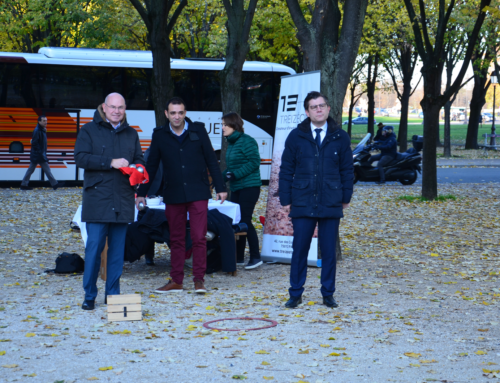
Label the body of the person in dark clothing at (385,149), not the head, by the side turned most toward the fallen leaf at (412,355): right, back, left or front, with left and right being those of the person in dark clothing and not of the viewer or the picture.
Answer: left

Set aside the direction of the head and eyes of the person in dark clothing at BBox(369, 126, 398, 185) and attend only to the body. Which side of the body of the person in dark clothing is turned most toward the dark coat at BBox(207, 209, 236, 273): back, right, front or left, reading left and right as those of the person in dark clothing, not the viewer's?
left

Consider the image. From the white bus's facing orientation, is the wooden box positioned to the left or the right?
on its right

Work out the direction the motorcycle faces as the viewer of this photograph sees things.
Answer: facing to the left of the viewer

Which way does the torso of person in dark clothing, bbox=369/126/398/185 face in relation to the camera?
to the viewer's left

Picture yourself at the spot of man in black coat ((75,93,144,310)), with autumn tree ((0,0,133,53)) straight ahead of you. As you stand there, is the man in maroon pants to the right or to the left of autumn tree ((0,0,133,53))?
right
